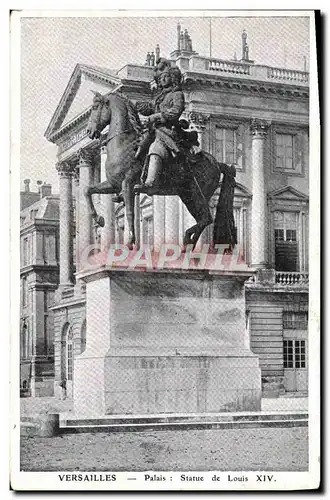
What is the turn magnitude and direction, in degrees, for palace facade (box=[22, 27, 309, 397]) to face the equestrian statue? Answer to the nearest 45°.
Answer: approximately 45° to its left

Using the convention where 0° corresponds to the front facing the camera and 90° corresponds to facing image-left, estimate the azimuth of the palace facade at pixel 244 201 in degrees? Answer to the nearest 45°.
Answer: approximately 45°
